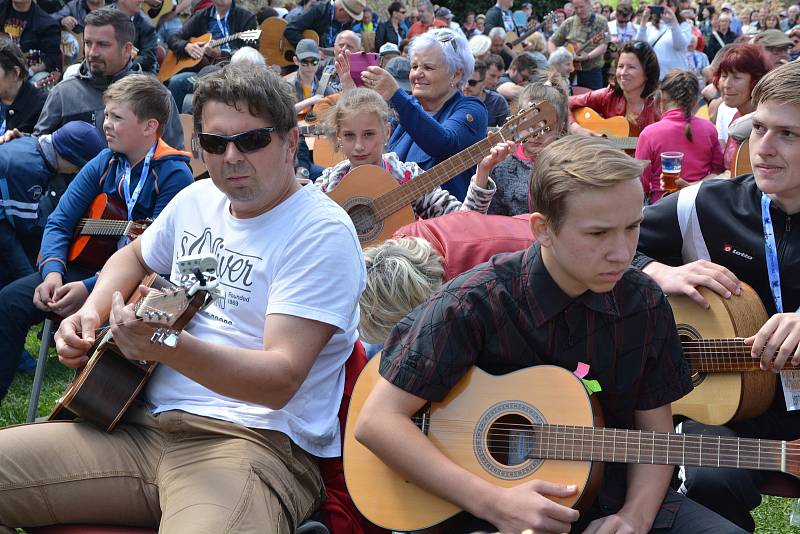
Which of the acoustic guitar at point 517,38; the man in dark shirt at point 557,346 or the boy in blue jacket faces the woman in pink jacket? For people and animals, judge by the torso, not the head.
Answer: the acoustic guitar

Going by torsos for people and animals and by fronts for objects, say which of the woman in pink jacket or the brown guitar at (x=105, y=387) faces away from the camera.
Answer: the woman in pink jacket

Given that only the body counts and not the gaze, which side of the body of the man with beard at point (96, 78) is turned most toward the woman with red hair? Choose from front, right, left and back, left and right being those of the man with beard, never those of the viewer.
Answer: left

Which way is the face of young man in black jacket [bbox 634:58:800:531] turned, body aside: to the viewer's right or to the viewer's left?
to the viewer's left

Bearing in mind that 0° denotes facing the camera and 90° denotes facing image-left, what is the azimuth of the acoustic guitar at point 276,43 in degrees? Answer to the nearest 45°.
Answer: approximately 0°

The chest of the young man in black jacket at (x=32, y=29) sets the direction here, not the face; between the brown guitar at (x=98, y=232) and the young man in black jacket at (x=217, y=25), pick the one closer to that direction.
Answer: the brown guitar

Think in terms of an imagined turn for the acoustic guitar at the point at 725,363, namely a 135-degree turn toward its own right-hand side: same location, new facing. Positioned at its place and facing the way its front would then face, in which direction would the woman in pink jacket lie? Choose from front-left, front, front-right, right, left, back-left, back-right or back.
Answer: front

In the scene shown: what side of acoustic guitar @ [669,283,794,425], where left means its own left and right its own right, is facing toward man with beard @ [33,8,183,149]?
right
